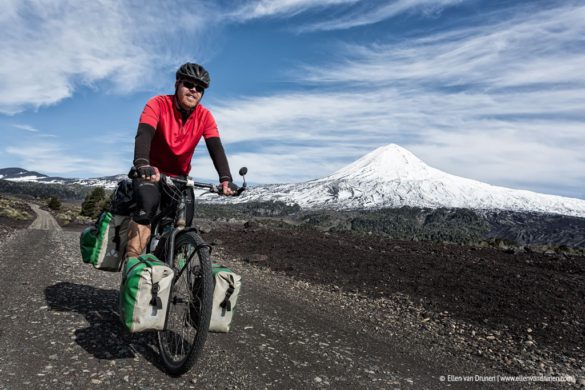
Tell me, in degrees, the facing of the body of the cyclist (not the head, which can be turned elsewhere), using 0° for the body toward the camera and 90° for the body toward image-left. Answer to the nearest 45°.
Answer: approximately 315°
